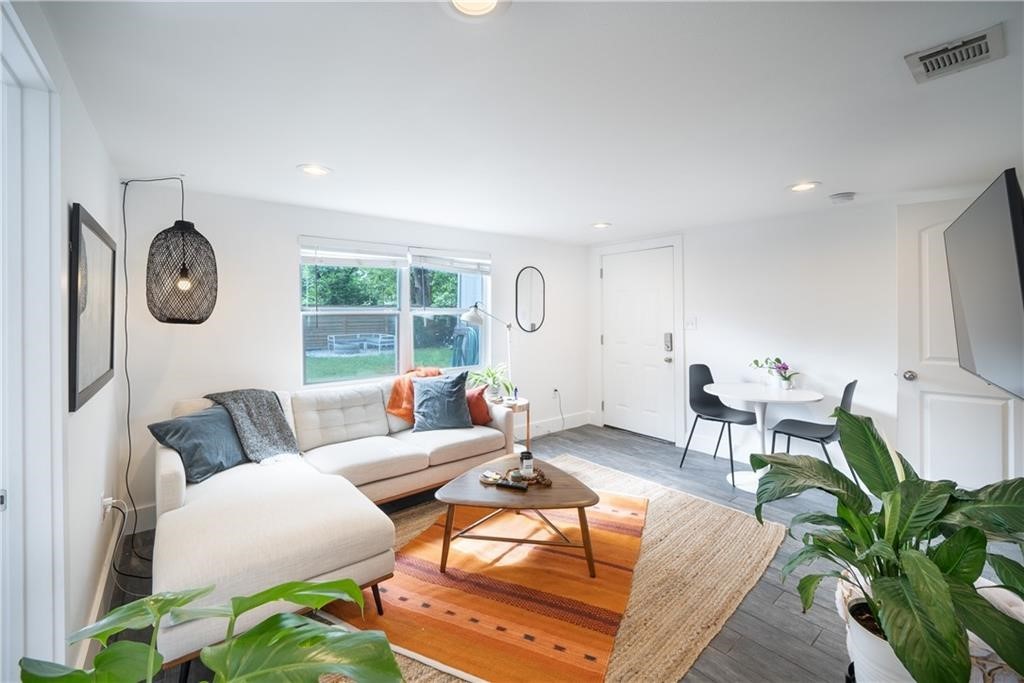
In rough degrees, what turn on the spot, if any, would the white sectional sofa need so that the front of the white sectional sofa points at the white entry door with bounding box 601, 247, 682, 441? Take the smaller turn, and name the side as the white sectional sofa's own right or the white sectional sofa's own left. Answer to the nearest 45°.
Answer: approximately 90° to the white sectional sofa's own left

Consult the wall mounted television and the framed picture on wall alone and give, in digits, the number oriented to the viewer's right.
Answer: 1

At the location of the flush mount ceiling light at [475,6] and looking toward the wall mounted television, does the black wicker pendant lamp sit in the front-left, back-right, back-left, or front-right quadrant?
back-left

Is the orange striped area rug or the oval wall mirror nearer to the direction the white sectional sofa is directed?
the orange striped area rug

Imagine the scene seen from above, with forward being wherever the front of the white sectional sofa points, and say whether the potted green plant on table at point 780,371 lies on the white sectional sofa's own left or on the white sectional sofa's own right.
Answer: on the white sectional sofa's own left

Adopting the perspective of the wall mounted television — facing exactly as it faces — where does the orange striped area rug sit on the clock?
The orange striped area rug is roughly at 11 o'clock from the wall mounted television.

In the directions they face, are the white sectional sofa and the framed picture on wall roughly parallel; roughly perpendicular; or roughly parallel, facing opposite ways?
roughly perpendicular

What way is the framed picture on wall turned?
to the viewer's right

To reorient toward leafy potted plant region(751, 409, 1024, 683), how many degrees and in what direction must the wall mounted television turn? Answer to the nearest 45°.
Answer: approximately 90° to its left

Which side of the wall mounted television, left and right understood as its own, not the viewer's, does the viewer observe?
left
